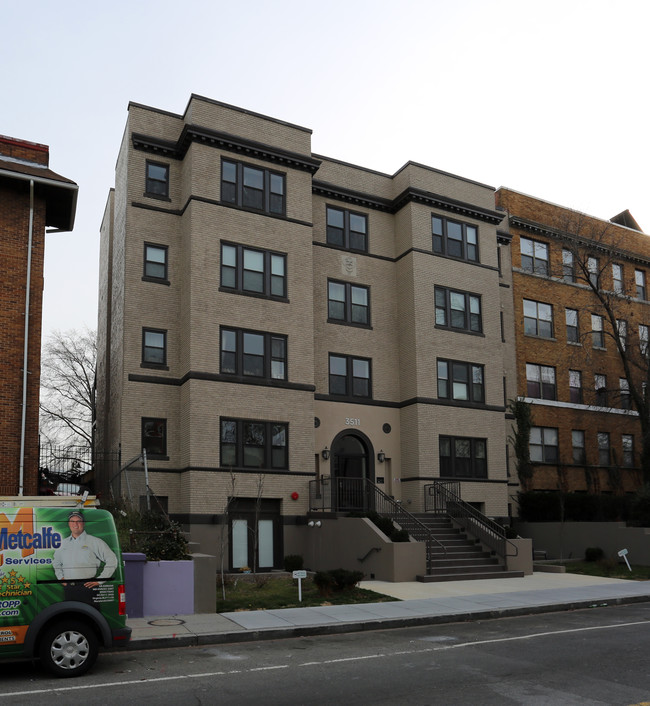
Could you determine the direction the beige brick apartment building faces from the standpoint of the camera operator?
facing the viewer and to the right of the viewer

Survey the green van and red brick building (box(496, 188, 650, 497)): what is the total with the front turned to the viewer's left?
1

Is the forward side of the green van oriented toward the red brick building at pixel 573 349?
no

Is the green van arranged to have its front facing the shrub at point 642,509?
no

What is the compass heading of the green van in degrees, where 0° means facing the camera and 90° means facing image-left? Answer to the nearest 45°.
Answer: approximately 90°

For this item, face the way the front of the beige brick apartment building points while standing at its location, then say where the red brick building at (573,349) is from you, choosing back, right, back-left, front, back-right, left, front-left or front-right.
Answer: left

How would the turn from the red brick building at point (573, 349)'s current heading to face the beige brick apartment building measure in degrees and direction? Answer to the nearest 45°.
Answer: approximately 90° to its right

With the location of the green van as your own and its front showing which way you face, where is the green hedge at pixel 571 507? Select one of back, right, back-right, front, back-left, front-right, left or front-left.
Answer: back-right

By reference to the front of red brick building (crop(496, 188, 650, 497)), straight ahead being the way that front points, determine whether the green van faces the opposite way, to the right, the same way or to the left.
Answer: to the right

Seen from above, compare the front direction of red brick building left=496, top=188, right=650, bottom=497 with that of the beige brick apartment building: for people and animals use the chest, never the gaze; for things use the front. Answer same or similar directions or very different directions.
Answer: same or similar directions

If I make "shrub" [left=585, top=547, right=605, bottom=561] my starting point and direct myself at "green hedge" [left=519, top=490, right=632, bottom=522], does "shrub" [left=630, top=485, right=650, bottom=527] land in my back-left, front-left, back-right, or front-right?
front-right

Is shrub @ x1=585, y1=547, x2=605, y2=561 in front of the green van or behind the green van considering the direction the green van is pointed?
behind

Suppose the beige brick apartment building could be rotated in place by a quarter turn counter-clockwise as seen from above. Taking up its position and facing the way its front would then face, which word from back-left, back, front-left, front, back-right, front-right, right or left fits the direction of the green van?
back-right

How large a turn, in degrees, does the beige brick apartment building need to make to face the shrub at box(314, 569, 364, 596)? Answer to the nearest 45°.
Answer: approximately 45° to its right
